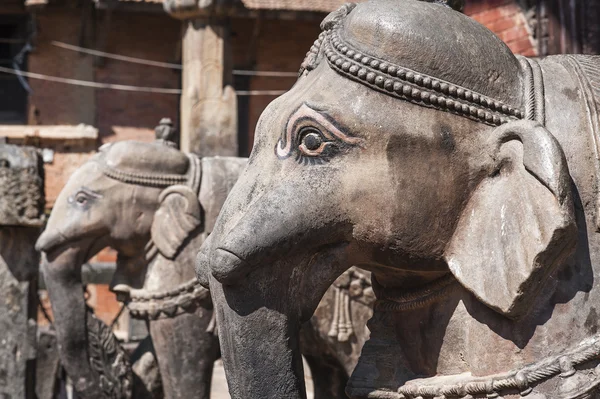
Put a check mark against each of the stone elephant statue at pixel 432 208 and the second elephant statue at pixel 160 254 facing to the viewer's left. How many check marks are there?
2

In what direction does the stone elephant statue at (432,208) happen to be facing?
to the viewer's left

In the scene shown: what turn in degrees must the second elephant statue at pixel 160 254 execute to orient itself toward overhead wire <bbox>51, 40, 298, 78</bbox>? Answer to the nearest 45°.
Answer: approximately 90° to its right

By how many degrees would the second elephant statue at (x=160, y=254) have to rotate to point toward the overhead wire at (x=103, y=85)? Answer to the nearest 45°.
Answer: approximately 90° to its right

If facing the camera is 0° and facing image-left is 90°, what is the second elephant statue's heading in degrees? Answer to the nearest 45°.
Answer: approximately 90°

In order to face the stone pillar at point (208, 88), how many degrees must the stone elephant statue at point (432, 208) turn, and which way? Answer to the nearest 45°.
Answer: approximately 90° to its right

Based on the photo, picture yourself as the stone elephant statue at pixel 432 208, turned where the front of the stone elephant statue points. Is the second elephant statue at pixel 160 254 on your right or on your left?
on your right

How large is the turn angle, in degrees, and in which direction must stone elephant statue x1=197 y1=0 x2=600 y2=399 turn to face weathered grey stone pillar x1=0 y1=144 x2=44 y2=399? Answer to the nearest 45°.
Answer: approximately 45° to its right

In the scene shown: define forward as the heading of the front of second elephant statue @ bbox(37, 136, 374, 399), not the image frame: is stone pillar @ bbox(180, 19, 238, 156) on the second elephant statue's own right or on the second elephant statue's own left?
on the second elephant statue's own right
